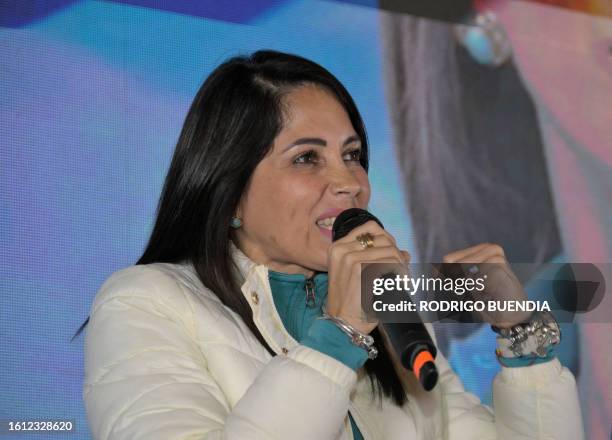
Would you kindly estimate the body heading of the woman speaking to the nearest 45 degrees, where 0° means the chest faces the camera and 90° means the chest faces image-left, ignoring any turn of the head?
approximately 315°
